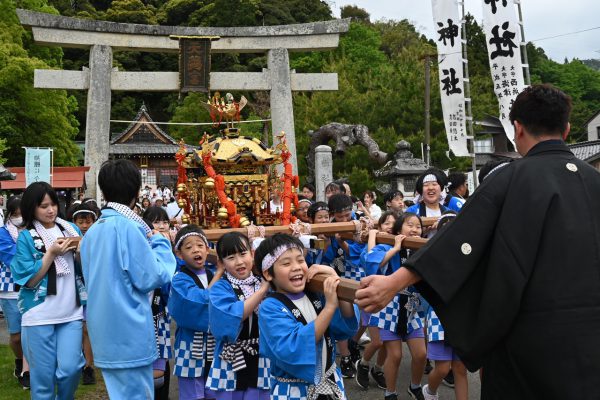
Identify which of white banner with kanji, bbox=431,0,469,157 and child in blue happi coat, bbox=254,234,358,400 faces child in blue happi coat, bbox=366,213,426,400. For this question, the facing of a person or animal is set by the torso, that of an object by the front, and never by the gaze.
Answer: the white banner with kanji

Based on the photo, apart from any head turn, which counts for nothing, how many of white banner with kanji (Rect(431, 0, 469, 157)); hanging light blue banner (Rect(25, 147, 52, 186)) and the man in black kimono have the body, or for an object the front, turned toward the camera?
2

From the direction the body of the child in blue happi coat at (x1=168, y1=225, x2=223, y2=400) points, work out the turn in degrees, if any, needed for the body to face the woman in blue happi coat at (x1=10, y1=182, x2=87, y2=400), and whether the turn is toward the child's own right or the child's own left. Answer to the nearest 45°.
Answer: approximately 135° to the child's own right

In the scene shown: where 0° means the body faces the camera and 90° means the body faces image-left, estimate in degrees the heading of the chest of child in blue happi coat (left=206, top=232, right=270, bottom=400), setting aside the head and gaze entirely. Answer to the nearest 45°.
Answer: approximately 315°

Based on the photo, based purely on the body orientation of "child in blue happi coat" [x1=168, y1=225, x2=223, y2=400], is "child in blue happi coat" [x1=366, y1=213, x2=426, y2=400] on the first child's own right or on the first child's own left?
on the first child's own left
